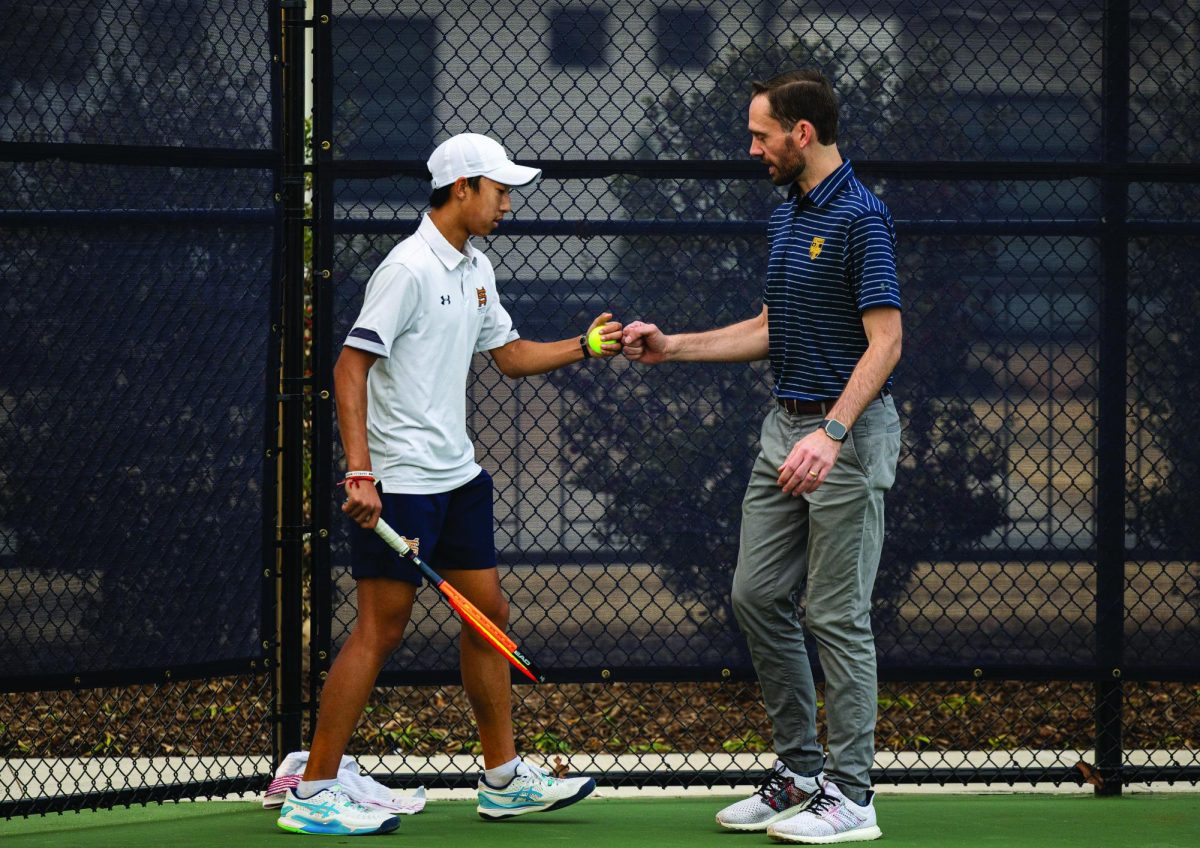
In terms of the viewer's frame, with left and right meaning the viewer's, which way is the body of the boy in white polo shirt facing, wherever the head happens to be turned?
facing the viewer and to the right of the viewer

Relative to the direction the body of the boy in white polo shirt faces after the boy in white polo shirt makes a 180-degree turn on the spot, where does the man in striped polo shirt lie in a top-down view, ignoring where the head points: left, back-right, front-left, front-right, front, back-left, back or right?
back-right

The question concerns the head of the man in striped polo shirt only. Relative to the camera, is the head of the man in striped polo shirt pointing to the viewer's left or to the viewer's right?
to the viewer's left

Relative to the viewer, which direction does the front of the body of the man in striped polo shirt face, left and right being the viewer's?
facing the viewer and to the left of the viewer

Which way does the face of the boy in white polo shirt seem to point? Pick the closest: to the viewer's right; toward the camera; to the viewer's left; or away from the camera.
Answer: to the viewer's right
